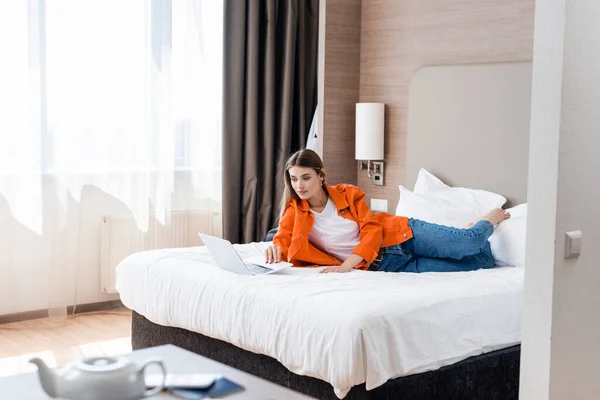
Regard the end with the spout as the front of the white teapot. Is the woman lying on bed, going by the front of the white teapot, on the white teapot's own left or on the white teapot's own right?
on the white teapot's own right

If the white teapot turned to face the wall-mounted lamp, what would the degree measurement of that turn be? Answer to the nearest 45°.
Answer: approximately 135° to its right

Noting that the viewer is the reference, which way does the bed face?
facing the viewer and to the left of the viewer

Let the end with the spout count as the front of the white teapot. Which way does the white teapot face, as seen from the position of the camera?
facing to the left of the viewer

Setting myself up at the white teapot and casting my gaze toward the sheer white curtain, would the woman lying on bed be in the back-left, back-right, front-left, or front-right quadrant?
front-right

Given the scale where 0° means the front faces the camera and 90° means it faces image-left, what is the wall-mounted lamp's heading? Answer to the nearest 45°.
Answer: approximately 45°

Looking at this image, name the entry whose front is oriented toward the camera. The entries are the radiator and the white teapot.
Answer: the radiator

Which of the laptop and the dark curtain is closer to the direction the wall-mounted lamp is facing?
the laptop

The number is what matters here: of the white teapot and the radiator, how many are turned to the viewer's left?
1

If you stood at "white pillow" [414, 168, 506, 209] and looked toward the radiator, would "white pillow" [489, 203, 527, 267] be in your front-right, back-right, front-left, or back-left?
back-left

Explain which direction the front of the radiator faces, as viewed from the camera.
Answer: facing the viewer
